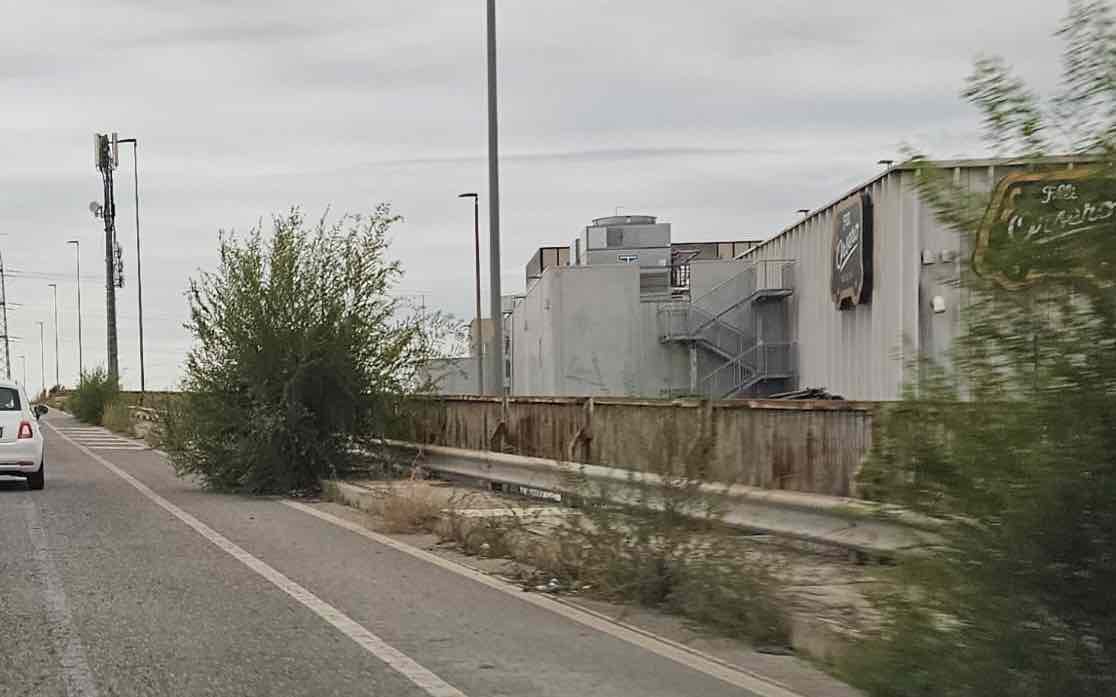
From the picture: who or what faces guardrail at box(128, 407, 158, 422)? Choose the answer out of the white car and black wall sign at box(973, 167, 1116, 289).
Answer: the white car

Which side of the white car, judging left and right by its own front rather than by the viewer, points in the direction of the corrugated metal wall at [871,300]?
right

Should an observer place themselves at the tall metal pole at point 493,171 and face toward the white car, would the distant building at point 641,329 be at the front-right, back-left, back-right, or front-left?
back-right

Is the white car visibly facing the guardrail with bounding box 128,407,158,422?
yes

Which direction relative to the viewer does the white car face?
away from the camera

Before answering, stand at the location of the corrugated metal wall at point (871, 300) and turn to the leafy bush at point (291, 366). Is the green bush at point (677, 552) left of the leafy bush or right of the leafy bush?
left

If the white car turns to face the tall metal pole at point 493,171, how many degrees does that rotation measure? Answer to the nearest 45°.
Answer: approximately 90° to its right

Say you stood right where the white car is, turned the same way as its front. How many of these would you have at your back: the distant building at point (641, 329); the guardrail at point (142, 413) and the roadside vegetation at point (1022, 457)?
1

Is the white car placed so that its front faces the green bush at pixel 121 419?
yes

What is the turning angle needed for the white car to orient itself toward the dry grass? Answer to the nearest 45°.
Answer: approximately 135° to its right

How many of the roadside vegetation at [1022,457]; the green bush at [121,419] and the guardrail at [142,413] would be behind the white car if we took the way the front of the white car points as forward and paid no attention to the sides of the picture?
1
